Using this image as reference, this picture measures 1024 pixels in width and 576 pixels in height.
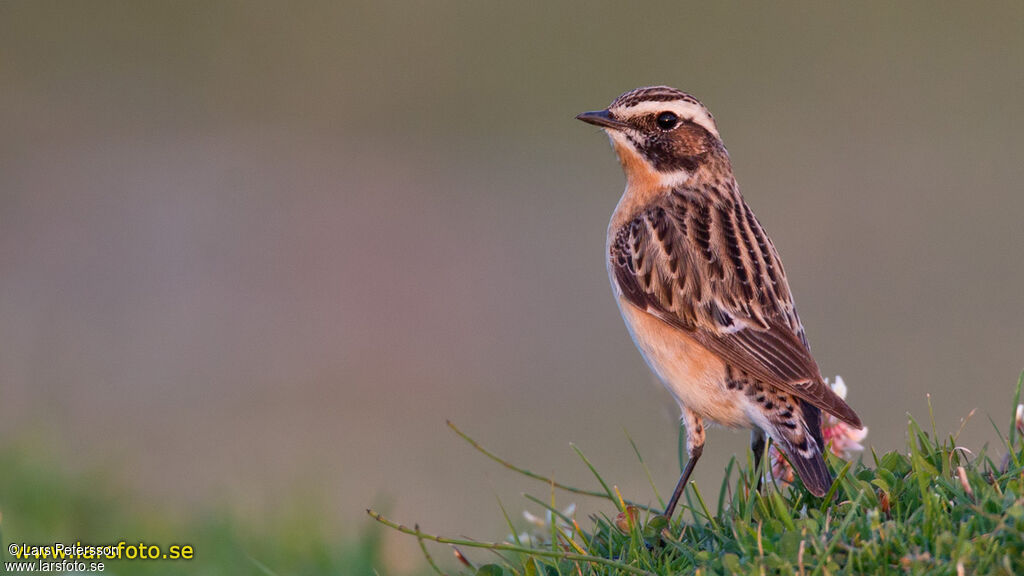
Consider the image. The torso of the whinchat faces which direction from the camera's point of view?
to the viewer's left
